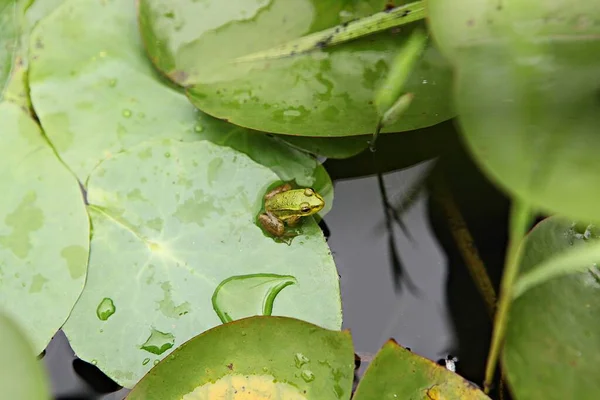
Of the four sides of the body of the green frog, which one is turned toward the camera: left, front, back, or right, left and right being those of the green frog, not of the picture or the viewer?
right
